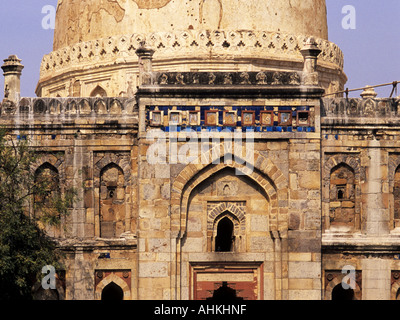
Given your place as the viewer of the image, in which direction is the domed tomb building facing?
facing the viewer
